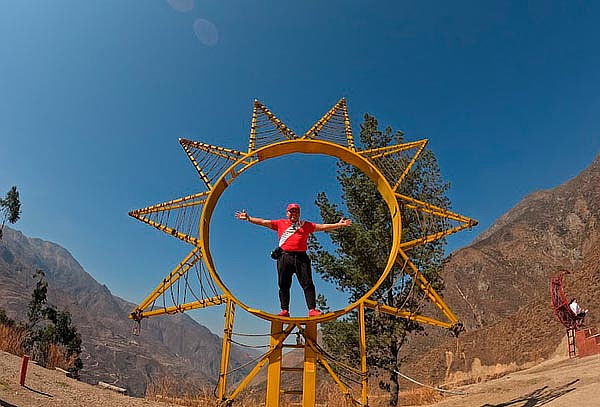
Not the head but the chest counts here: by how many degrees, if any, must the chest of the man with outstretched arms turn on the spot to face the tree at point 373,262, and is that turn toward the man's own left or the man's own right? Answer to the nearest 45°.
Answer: approximately 180°

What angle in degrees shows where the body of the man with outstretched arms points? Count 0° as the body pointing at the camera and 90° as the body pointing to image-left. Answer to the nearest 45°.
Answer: approximately 0°
